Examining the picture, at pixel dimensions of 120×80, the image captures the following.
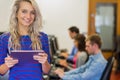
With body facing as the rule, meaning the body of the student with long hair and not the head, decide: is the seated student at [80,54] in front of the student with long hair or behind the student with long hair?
behind

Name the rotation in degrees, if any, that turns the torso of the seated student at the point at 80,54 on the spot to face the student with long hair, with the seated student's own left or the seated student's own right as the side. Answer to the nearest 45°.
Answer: approximately 90° to the seated student's own left

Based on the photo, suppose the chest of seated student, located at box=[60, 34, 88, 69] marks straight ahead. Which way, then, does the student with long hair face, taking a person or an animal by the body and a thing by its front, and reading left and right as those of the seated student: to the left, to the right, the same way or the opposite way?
to the left

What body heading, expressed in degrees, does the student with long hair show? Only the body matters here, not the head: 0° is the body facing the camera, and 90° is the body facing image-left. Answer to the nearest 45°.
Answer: approximately 0°

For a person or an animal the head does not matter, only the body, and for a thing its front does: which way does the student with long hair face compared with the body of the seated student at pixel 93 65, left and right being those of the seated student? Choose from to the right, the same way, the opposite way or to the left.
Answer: to the left

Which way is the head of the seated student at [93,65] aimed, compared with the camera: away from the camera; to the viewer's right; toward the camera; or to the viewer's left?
to the viewer's left

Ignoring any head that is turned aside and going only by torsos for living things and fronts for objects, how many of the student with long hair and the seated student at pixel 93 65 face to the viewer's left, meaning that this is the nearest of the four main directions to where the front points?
1

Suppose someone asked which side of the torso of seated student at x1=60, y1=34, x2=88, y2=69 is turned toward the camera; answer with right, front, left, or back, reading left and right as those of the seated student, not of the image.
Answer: left

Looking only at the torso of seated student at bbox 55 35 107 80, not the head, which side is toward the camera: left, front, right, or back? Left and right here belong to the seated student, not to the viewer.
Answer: left

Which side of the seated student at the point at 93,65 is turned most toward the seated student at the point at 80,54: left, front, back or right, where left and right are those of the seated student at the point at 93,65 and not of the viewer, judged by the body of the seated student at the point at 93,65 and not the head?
right

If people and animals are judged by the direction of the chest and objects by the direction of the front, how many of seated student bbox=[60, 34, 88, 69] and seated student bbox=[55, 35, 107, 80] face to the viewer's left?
2
